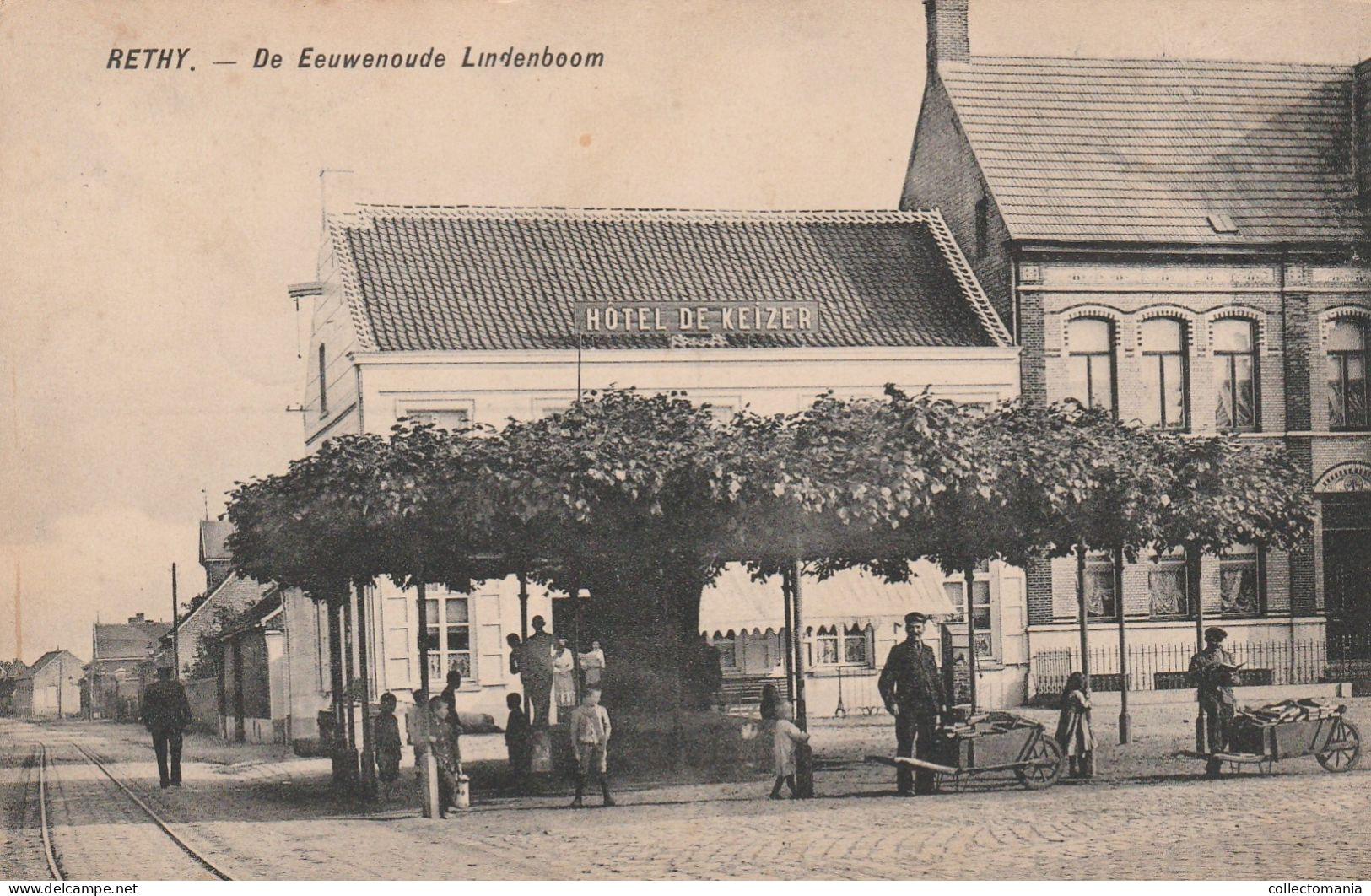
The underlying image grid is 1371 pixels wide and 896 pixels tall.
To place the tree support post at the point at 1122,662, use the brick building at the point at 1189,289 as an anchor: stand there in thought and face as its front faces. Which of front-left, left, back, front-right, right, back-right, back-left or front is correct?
front

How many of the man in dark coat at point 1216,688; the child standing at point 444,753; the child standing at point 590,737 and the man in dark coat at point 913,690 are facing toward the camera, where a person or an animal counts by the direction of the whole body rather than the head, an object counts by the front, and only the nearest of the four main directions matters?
4

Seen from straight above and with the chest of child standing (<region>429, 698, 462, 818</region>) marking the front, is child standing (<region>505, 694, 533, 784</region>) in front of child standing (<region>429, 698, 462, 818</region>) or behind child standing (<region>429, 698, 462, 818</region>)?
behind

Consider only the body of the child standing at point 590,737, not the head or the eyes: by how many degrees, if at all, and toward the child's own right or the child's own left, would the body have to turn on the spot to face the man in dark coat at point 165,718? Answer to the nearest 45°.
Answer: approximately 135° to the child's own right

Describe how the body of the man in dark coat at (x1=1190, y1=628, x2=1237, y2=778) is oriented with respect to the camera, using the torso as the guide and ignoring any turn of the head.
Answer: toward the camera

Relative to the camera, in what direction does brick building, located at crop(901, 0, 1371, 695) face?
facing the viewer

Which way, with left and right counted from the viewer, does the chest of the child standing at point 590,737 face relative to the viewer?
facing the viewer
